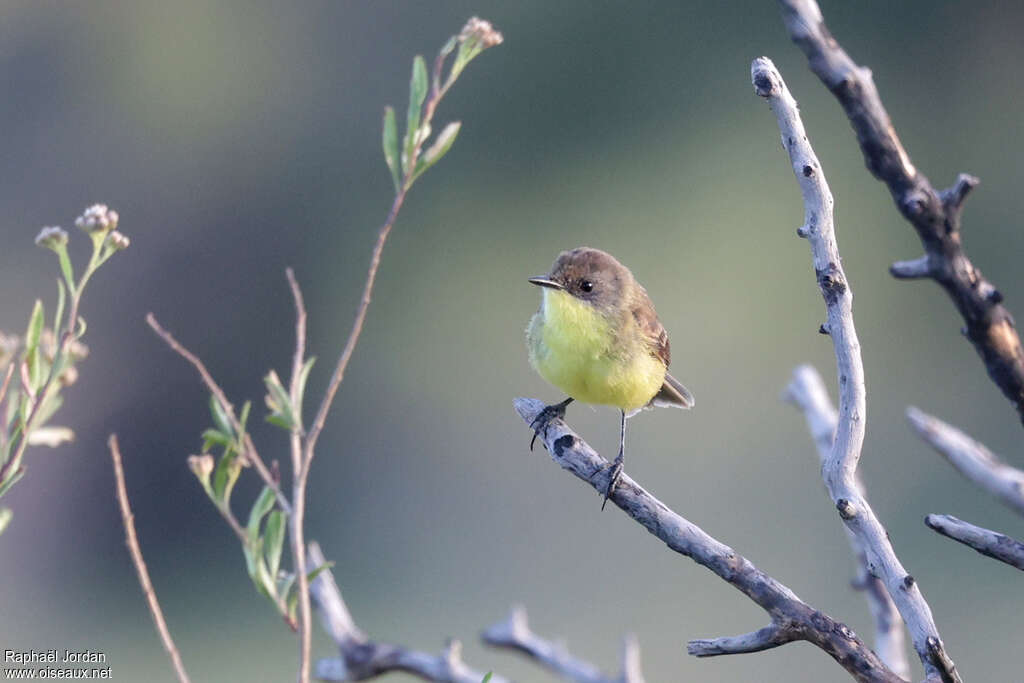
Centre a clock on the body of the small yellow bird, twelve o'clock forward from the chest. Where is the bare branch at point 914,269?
The bare branch is roughly at 8 o'clock from the small yellow bird.

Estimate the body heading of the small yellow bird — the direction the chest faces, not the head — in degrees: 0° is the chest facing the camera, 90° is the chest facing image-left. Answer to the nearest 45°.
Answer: approximately 45°

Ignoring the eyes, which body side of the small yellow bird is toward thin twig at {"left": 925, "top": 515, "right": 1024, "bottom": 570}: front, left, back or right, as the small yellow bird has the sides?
left
